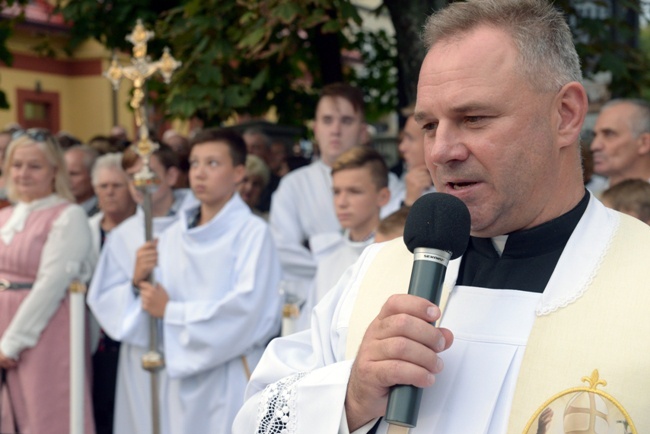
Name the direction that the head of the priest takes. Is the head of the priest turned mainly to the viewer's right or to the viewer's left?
to the viewer's left

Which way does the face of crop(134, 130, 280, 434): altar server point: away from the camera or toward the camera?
toward the camera

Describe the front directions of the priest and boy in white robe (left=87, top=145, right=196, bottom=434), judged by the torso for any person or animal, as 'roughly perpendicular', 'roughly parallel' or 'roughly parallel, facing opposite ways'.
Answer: roughly parallel

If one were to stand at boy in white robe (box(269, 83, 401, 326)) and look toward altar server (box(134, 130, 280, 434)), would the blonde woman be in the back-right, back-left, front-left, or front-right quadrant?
front-right

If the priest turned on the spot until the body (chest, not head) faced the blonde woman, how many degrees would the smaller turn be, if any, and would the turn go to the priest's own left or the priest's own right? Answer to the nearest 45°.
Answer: approximately 90° to the priest's own right

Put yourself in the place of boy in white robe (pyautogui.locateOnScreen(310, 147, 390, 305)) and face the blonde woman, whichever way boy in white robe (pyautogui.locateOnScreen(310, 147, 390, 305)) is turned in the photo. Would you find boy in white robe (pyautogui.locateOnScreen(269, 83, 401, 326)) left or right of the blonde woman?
right

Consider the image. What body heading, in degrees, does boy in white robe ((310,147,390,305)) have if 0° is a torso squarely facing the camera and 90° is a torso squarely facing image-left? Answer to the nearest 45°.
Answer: approximately 45°

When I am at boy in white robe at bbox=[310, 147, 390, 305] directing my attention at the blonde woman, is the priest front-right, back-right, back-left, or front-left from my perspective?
back-left

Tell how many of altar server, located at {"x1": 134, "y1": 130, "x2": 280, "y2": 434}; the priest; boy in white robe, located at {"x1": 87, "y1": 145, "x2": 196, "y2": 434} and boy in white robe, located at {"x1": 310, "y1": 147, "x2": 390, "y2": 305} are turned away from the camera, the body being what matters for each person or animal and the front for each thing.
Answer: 0

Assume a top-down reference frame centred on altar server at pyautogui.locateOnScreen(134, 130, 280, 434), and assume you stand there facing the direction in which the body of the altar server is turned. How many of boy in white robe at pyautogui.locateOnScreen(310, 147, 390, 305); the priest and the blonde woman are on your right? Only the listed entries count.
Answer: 1

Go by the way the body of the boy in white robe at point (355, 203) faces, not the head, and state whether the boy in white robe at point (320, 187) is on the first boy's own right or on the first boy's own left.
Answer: on the first boy's own right

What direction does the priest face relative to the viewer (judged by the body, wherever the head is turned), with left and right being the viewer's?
facing the viewer and to the left of the viewer

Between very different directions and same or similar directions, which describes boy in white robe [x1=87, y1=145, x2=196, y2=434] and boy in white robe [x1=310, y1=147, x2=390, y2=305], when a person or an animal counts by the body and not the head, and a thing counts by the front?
same or similar directions

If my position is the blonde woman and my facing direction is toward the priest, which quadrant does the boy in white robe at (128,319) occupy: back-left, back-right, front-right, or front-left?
front-left

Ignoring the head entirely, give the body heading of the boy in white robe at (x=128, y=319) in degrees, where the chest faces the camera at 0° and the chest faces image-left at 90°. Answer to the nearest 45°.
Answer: approximately 45°
